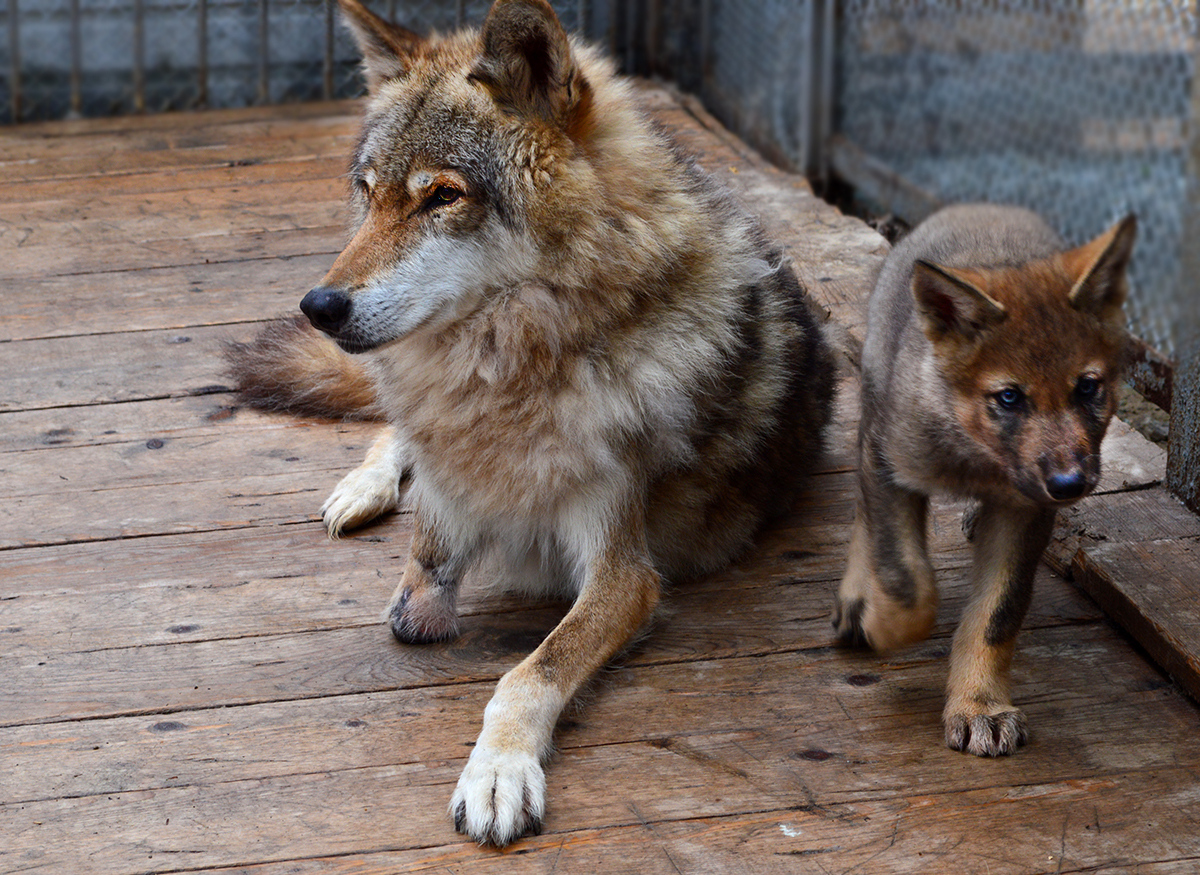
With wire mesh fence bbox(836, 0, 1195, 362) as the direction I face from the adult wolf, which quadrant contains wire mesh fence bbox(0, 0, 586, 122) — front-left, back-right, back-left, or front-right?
front-left

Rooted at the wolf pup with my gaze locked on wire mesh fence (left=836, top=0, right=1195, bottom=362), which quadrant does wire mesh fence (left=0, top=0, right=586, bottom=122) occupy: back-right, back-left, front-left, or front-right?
front-left

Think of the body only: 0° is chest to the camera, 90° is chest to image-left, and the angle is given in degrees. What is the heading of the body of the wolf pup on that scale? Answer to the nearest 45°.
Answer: approximately 0°

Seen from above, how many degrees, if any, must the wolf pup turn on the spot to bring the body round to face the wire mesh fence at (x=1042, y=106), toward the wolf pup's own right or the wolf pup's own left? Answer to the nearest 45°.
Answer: approximately 180°

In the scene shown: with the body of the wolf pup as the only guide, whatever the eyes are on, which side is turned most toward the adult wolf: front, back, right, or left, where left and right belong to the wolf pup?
right

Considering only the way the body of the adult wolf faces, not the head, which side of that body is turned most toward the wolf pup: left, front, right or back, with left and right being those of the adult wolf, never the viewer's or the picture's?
left

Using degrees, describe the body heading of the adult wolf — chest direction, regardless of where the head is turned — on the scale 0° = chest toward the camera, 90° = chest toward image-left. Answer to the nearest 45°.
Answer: approximately 45°

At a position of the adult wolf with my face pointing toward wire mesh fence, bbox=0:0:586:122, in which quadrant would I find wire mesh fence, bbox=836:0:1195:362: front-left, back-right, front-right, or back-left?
front-right

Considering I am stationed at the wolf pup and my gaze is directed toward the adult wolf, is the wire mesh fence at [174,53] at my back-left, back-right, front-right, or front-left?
front-right

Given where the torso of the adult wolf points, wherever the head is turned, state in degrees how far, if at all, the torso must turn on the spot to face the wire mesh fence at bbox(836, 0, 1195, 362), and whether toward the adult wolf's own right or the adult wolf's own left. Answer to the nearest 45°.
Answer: approximately 180°

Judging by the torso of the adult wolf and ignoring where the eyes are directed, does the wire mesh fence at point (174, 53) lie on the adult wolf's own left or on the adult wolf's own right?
on the adult wolf's own right
